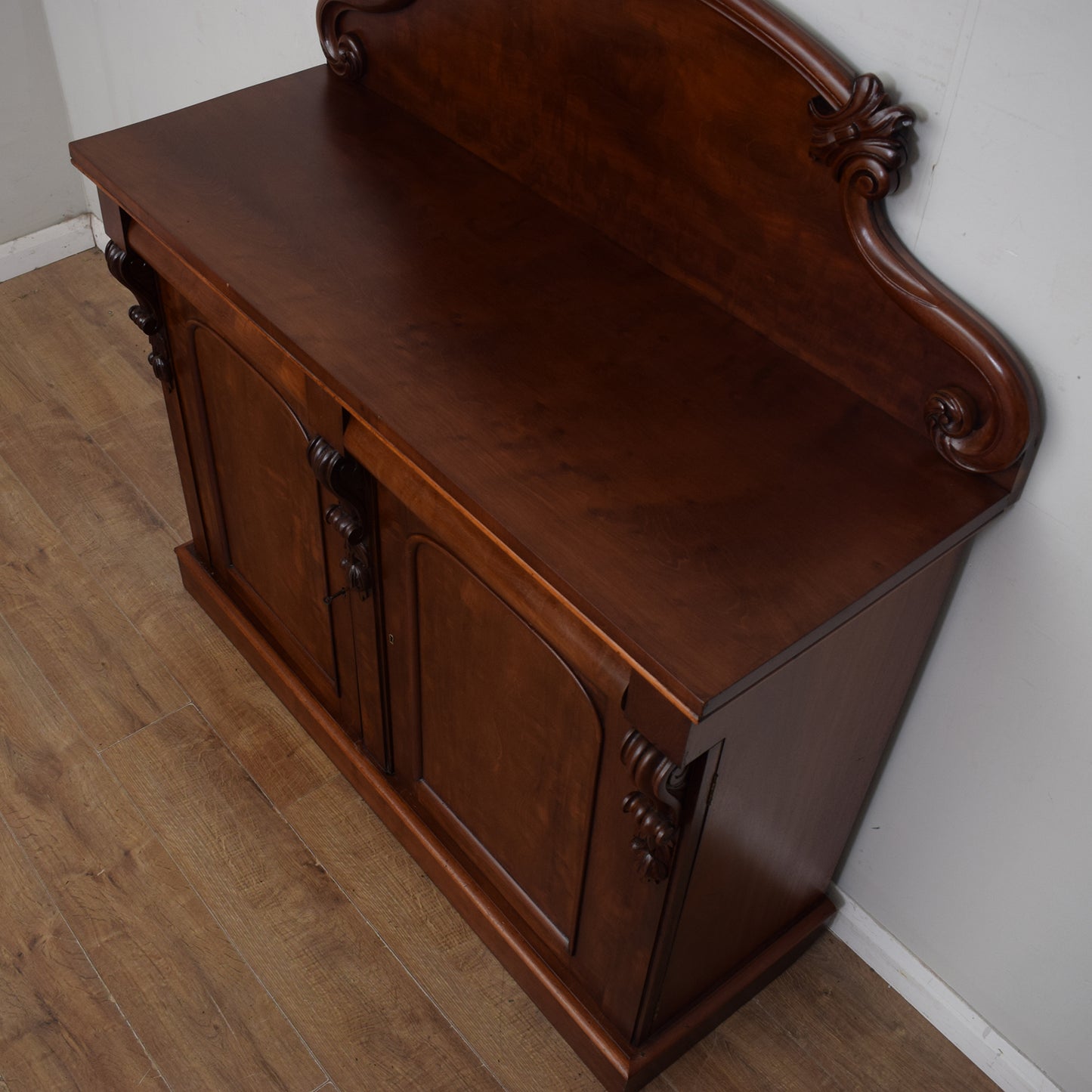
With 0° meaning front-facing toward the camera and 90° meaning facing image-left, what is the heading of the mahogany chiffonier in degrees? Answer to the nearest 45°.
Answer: approximately 45°
